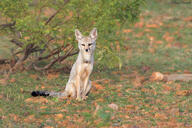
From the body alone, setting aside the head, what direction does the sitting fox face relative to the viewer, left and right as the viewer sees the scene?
facing the viewer and to the right of the viewer

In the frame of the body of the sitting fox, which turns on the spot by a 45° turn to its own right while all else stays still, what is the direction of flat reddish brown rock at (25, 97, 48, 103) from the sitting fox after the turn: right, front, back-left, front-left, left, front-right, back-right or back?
right

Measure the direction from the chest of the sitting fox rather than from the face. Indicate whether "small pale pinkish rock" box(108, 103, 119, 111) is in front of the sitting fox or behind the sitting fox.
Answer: in front

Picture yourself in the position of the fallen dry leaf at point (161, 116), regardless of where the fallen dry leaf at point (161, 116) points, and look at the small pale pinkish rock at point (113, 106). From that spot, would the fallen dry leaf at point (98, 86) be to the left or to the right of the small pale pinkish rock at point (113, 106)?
right

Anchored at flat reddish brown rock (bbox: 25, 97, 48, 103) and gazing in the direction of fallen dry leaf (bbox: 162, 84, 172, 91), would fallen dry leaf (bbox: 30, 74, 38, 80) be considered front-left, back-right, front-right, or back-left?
front-left

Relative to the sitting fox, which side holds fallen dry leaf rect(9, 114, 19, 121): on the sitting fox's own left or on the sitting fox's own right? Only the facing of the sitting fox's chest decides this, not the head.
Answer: on the sitting fox's own right

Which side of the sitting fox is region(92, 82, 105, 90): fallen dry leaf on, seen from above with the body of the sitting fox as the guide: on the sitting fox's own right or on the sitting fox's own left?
on the sitting fox's own left
